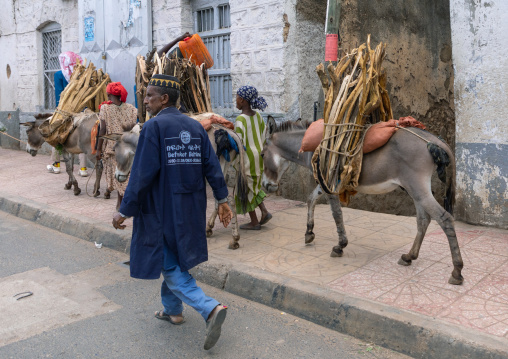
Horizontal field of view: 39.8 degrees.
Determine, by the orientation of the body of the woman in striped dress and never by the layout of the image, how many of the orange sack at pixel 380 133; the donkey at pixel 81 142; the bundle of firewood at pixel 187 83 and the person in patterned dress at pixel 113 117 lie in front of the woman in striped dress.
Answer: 3

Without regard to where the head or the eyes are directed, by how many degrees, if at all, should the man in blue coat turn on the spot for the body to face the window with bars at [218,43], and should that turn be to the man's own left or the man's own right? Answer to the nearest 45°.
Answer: approximately 45° to the man's own right

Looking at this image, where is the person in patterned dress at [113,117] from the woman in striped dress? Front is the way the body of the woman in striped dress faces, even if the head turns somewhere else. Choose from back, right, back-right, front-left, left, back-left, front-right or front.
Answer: front

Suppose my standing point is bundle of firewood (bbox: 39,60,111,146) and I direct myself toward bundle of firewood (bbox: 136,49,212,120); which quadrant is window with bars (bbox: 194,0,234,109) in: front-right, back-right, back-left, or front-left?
front-left

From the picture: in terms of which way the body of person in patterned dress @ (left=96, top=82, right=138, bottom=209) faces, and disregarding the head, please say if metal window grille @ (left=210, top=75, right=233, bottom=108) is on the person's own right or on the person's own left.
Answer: on the person's own right

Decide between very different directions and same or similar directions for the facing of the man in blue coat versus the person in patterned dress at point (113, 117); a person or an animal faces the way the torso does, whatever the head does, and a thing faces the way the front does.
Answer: same or similar directions

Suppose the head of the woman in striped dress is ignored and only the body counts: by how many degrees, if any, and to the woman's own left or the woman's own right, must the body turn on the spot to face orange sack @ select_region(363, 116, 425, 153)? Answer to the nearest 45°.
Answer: approximately 180°

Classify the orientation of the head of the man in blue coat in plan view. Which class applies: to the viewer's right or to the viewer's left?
to the viewer's left

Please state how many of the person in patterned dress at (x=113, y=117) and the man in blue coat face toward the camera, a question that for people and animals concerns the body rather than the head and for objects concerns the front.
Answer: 0

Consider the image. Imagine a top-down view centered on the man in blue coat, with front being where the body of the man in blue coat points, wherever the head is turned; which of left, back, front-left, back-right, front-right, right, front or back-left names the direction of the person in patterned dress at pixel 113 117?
front-right

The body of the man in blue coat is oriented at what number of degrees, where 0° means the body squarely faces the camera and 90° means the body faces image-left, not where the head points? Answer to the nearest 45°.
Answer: approximately 135°

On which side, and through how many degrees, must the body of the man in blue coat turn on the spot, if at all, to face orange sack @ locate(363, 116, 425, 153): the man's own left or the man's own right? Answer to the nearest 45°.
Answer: approximately 90° to the man's own right

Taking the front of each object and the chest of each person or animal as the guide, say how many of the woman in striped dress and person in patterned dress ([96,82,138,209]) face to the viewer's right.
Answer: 0

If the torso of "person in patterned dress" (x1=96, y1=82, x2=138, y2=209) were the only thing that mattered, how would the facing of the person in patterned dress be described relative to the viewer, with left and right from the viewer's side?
facing away from the viewer and to the left of the viewer

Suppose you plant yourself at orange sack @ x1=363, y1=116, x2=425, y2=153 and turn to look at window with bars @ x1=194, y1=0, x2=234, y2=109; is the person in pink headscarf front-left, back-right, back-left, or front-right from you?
front-left
